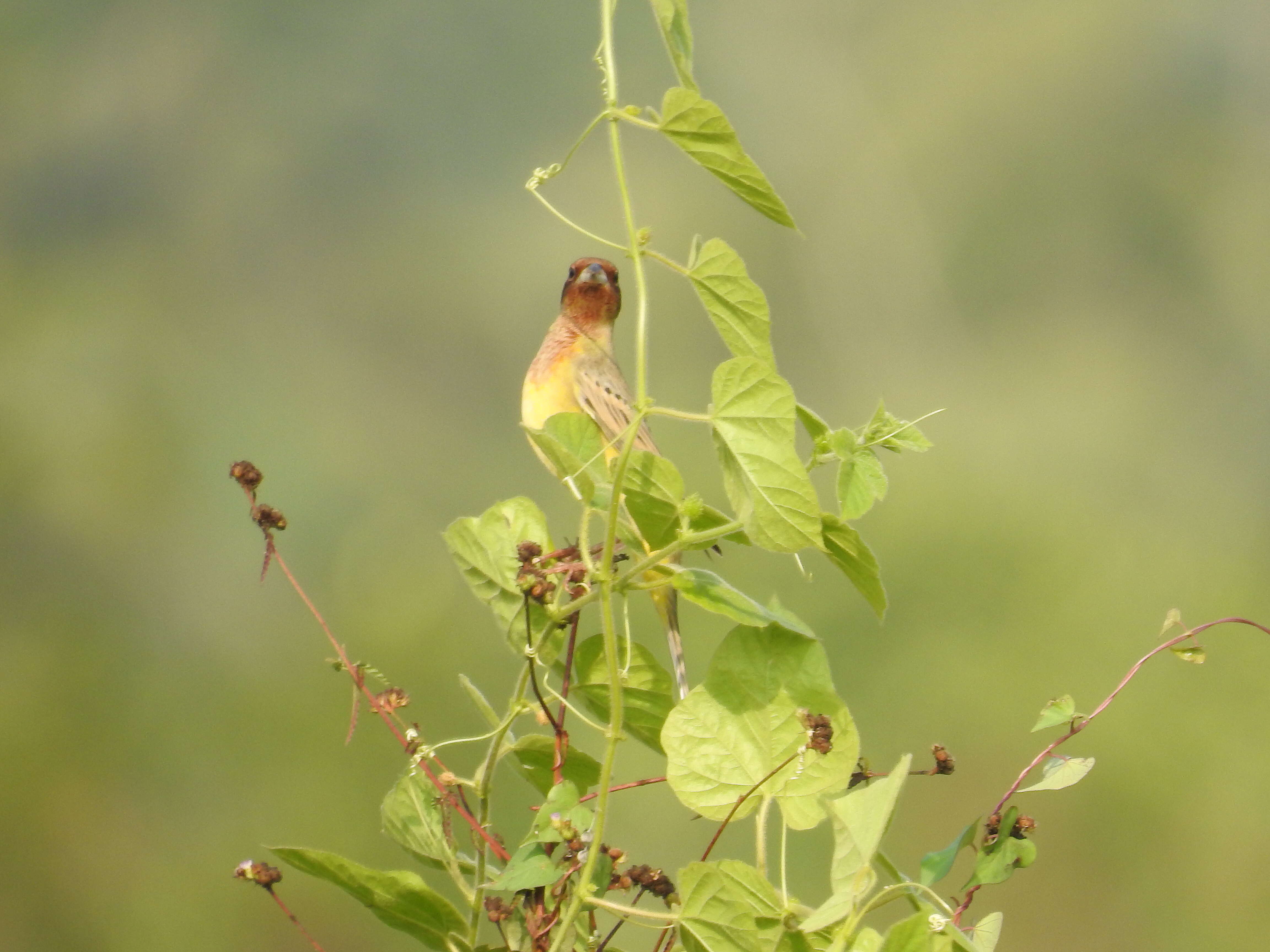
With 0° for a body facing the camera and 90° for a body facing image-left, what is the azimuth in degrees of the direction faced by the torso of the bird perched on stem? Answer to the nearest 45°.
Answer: approximately 45°
